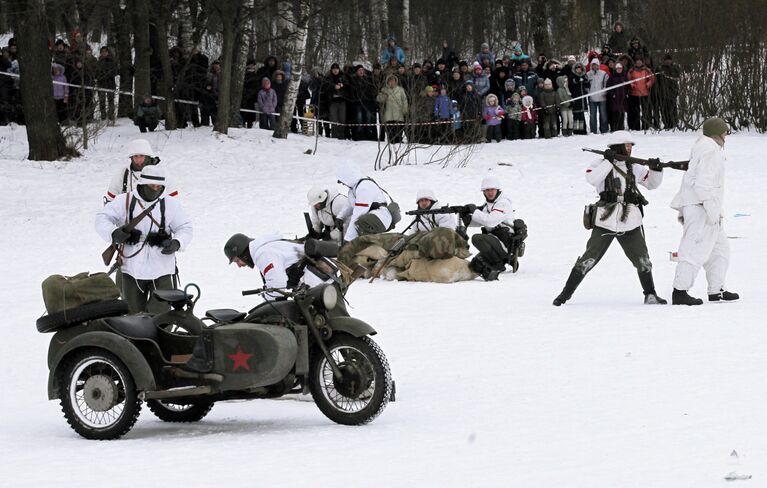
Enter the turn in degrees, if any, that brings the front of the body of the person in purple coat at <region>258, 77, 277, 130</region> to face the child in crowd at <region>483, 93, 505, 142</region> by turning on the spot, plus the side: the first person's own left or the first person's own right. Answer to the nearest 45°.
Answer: approximately 90° to the first person's own left

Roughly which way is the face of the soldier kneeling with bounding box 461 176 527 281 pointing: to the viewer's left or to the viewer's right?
to the viewer's left

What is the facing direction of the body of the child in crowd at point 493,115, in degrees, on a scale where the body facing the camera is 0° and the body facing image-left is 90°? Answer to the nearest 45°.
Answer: approximately 0°

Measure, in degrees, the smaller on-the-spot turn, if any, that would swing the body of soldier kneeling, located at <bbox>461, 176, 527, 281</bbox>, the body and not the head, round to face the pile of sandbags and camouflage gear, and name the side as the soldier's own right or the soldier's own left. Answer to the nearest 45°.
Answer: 0° — they already face it

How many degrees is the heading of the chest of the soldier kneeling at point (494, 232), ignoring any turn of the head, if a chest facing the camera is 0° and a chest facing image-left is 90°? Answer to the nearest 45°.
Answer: approximately 45°

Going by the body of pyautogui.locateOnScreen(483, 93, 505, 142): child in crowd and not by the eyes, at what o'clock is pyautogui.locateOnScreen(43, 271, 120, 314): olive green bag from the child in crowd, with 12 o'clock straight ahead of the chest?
The olive green bag is roughly at 12 o'clock from the child in crowd.

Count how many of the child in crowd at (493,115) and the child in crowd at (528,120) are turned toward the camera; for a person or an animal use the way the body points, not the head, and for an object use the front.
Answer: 2
